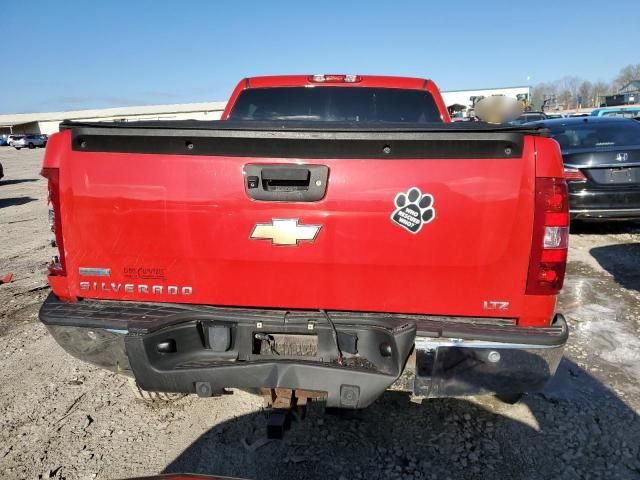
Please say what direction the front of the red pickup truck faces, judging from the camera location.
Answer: facing away from the viewer
